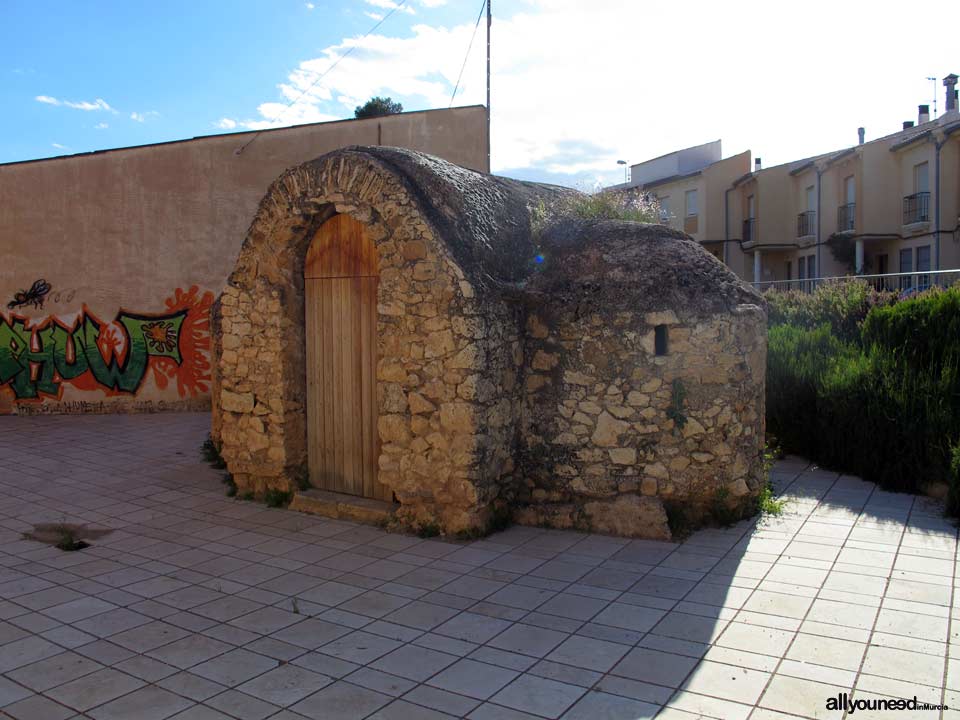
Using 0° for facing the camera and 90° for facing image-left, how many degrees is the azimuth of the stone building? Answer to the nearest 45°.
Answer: approximately 45°

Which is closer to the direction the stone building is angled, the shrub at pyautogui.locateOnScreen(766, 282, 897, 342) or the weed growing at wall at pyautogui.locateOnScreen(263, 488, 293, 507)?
the weed growing at wall

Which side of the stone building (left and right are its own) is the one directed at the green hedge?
back

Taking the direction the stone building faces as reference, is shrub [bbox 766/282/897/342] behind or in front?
behind

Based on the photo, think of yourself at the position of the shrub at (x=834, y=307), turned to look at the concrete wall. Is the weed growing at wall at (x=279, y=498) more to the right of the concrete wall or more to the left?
left

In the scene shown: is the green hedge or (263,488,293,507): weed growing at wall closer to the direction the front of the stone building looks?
the weed growing at wall

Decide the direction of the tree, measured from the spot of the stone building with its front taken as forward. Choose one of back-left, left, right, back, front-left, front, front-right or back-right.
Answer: back-right

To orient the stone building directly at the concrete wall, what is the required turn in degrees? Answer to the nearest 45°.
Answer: approximately 90° to its right

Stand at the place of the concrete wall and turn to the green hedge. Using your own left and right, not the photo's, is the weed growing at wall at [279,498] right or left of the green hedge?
right
